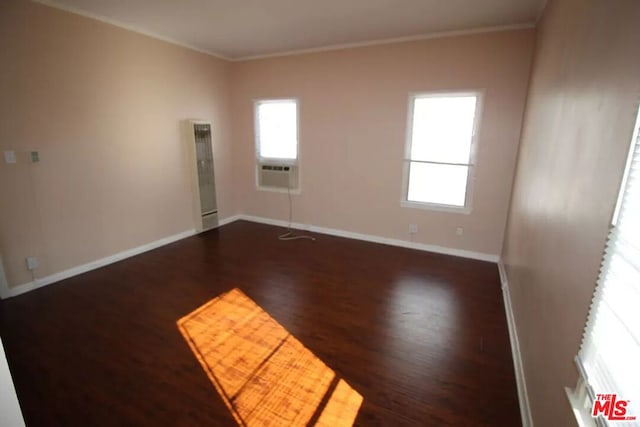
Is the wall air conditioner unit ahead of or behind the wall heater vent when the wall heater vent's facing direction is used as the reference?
ahead

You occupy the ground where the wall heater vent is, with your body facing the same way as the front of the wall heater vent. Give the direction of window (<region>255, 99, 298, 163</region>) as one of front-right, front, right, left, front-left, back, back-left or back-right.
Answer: front-left

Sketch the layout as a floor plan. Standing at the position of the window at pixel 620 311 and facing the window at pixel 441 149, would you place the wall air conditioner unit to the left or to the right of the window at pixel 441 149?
left

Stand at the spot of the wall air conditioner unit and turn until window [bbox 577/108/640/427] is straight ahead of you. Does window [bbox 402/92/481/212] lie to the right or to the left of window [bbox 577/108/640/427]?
left

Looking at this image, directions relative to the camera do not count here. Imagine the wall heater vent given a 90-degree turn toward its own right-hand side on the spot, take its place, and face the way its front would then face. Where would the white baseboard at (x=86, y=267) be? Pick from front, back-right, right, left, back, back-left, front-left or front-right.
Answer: front

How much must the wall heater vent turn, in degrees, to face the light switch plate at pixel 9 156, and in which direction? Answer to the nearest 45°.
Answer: approximately 90° to its right

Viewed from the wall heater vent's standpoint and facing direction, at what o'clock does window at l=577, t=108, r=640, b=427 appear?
The window is roughly at 1 o'clock from the wall heater vent.

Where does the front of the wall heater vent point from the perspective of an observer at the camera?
facing the viewer and to the right of the viewer

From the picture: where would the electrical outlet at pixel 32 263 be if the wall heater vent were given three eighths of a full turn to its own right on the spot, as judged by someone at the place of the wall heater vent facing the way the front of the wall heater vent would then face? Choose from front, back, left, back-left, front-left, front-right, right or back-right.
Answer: front-left
